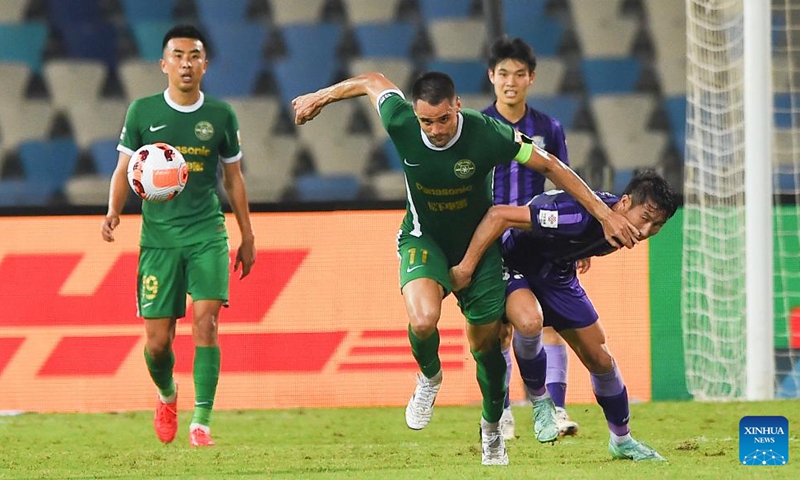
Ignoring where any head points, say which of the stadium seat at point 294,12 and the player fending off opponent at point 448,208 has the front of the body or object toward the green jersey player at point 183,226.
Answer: the stadium seat

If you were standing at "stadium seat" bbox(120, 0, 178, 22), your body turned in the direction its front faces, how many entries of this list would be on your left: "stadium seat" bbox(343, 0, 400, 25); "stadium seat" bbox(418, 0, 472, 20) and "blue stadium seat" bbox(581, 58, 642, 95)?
3

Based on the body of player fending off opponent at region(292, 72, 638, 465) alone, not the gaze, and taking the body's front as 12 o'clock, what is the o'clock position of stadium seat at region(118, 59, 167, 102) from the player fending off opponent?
The stadium seat is roughly at 5 o'clock from the player fending off opponent.

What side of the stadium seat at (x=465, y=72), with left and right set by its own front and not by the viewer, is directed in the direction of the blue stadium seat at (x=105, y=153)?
right

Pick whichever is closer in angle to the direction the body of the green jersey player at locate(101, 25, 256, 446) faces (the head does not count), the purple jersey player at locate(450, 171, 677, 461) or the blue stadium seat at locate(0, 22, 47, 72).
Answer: the purple jersey player
